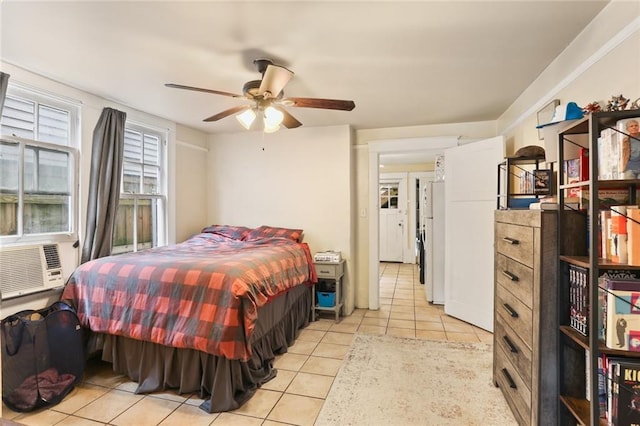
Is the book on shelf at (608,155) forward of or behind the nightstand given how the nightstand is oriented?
forward

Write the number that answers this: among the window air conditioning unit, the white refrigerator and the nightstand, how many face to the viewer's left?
1

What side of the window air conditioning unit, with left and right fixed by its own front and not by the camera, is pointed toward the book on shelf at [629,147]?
front

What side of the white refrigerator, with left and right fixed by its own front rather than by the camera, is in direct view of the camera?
left

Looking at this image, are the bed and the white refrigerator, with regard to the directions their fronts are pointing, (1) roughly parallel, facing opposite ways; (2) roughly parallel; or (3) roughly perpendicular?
roughly perpendicular

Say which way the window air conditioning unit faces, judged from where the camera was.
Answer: facing the viewer and to the right of the viewer

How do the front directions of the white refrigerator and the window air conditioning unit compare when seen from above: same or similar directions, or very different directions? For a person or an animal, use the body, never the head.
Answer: very different directions

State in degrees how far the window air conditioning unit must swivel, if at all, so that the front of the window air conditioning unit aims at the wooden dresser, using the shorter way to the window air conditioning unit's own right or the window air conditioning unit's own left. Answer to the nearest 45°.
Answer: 0° — it already faces it

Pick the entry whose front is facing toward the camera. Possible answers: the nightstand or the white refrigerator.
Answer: the nightstand

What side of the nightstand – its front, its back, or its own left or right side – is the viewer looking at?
front

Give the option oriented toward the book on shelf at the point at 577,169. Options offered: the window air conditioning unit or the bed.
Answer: the window air conditioning unit

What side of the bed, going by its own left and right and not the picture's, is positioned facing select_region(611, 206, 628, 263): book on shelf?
left

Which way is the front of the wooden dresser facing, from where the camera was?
facing the viewer and to the left of the viewer

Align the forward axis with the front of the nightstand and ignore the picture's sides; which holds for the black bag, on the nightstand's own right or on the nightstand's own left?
on the nightstand's own right

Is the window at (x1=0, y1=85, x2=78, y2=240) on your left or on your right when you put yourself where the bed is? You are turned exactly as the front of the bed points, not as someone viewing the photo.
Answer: on your right

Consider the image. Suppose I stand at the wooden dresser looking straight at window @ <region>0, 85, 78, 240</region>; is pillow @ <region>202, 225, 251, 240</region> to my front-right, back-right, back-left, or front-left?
front-right

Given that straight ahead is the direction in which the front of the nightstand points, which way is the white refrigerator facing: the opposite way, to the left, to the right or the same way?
to the right

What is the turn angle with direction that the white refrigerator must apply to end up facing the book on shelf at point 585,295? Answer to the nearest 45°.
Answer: approximately 90° to its left

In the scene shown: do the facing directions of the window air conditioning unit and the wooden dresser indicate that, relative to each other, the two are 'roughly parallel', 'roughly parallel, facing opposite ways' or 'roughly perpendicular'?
roughly parallel, facing opposite ways

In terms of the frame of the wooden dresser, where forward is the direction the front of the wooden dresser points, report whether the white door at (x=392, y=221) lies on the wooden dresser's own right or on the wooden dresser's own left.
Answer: on the wooden dresser's own right

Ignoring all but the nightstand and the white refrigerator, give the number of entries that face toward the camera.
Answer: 1
